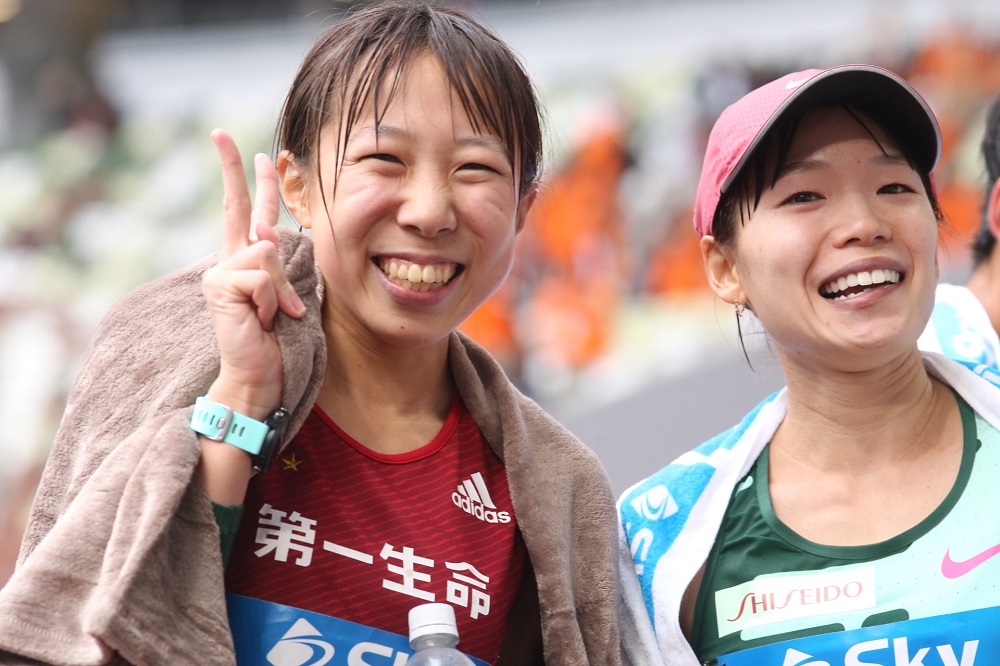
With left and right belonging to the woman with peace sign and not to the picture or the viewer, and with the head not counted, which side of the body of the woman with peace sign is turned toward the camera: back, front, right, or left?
front
